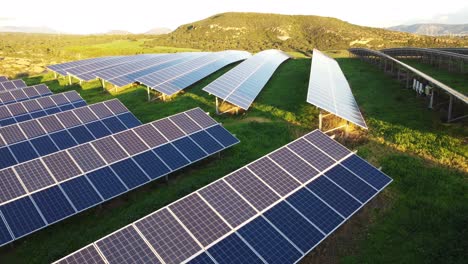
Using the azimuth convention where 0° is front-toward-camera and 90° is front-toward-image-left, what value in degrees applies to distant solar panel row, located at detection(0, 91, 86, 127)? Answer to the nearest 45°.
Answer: approximately 315°

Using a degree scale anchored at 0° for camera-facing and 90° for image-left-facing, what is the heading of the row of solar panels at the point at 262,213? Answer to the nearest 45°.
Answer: approximately 315°

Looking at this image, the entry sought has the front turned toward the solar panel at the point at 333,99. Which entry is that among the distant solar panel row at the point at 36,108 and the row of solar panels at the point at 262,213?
the distant solar panel row

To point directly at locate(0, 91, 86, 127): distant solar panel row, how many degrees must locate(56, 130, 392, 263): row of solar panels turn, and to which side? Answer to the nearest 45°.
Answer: approximately 180°

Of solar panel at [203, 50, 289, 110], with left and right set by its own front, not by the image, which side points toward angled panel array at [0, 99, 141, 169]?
right

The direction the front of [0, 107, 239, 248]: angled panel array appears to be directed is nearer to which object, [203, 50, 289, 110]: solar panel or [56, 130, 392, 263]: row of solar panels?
the row of solar panels

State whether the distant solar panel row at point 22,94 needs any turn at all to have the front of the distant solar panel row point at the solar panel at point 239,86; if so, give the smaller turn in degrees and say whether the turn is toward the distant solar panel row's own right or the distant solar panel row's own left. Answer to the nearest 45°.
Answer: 0° — it already faces it

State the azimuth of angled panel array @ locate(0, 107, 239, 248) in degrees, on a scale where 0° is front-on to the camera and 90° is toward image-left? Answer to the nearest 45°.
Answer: approximately 315°

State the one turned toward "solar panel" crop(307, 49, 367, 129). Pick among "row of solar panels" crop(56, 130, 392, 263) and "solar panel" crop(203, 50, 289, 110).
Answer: "solar panel" crop(203, 50, 289, 110)
